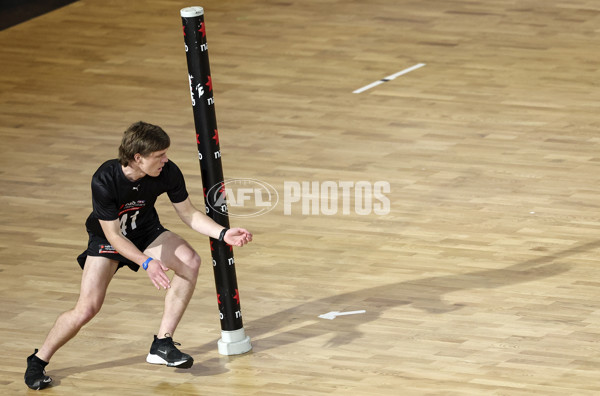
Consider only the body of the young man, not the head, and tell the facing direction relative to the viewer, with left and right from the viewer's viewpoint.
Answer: facing the viewer and to the right of the viewer
